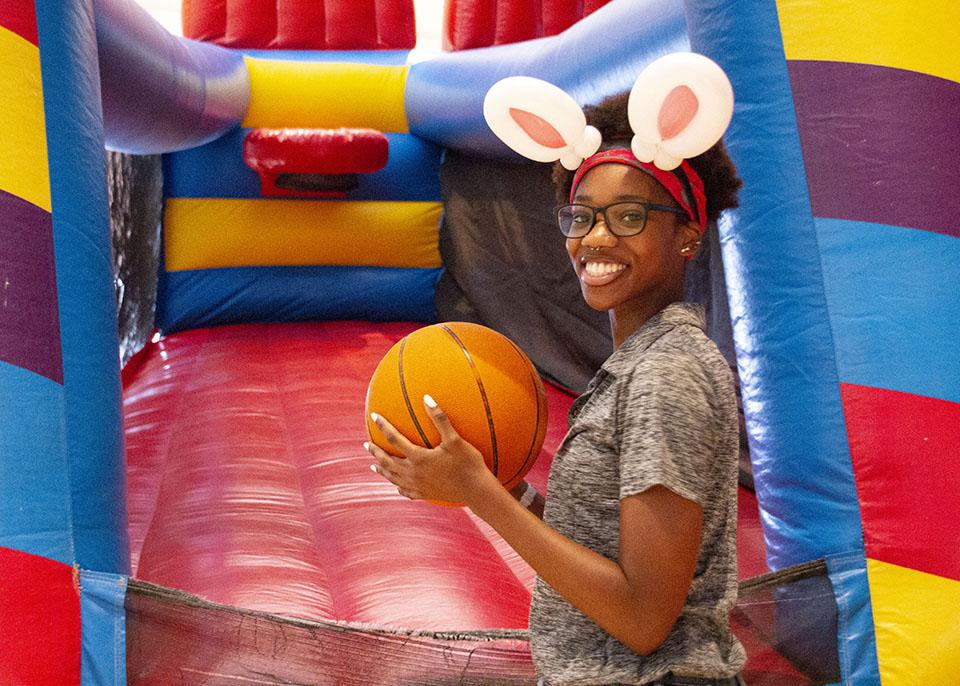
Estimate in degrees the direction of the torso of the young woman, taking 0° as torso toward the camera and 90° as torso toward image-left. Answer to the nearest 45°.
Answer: approximately 90°

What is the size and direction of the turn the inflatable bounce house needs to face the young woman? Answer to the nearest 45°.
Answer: approximately 45° to its right

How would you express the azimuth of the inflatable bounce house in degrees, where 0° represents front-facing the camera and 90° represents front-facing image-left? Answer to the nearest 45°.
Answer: approximately 0°

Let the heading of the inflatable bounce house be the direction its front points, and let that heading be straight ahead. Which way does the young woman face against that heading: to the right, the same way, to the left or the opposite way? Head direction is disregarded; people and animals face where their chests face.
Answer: to the right

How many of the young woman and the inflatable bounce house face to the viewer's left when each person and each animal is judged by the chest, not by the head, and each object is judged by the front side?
1
